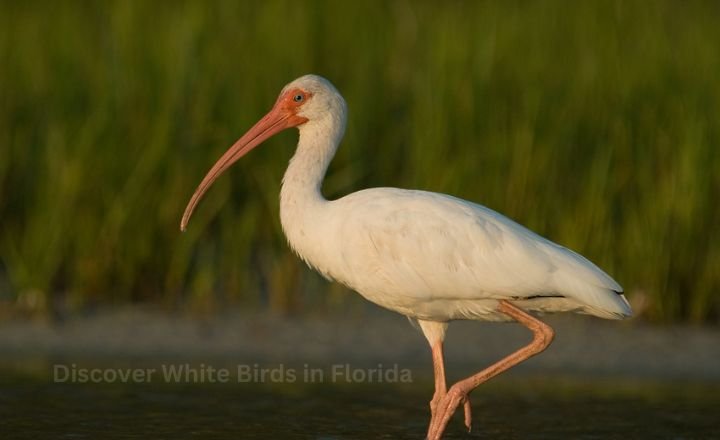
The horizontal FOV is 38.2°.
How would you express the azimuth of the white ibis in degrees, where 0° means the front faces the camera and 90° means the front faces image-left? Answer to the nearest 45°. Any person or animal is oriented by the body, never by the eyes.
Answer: approximately 90°
